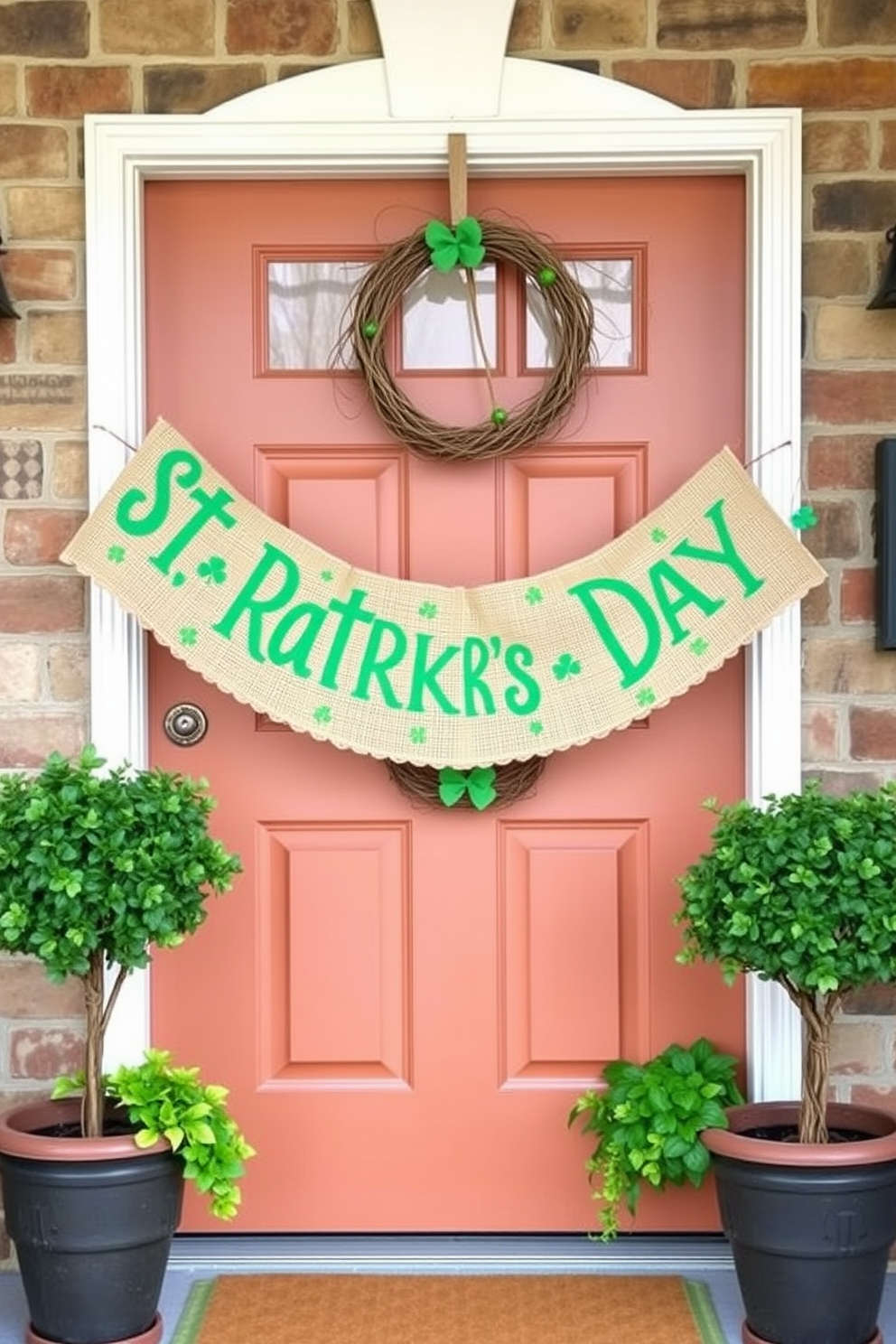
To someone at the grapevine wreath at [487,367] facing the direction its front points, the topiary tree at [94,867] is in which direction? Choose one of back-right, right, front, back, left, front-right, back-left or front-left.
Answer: front-right

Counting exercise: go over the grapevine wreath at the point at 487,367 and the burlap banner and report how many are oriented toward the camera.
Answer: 2

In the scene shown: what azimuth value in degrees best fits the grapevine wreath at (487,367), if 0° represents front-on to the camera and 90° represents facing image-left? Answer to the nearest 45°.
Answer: approximately 0°

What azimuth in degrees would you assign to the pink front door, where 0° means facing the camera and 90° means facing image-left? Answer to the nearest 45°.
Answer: approximately 0°
